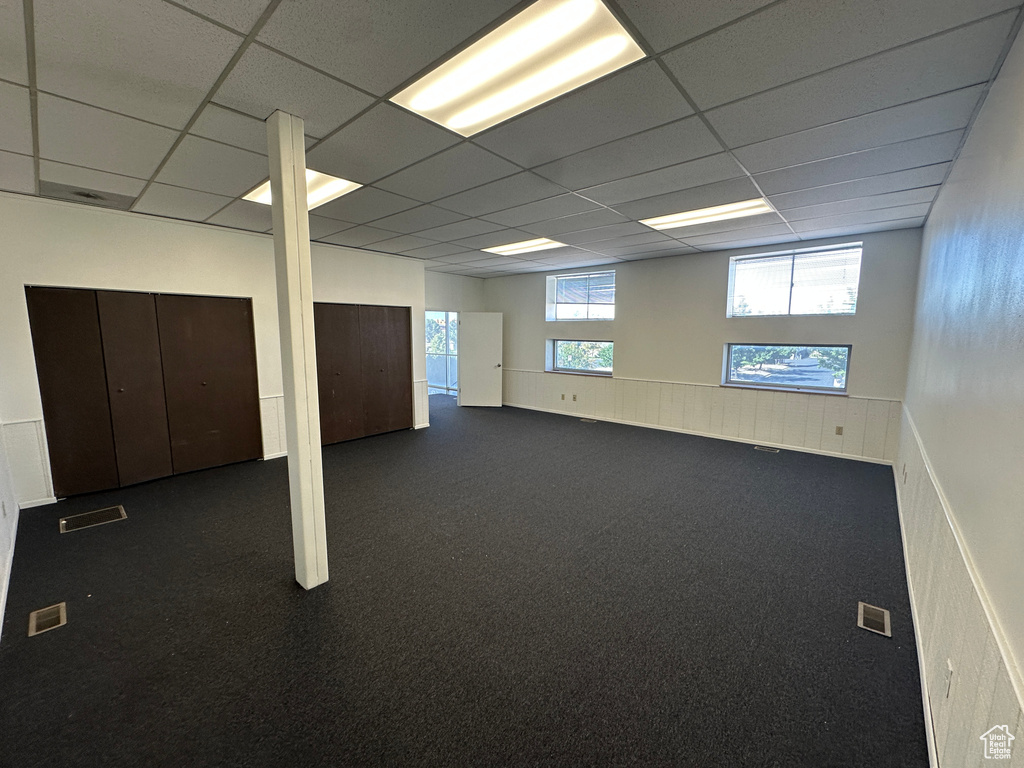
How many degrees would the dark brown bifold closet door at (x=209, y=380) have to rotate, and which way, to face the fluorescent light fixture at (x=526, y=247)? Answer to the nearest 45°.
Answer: approximately 90° to its left

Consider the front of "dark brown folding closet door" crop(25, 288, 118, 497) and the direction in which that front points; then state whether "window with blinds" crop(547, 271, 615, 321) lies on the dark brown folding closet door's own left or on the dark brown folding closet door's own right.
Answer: on the dark brown folding closet door's own left

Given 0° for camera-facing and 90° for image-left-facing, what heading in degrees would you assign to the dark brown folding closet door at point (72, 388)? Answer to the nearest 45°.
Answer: approximately 0°

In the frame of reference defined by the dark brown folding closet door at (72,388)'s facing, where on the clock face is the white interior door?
The white interior door is roughly at 9 o'clock from the dark brown folding closet door.

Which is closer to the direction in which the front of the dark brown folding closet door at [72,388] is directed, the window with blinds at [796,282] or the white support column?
the white support column

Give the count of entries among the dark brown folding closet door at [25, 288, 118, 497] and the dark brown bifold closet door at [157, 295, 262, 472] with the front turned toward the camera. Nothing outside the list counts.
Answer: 2

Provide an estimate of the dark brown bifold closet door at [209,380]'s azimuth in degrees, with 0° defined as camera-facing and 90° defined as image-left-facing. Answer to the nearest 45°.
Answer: approximately 0°

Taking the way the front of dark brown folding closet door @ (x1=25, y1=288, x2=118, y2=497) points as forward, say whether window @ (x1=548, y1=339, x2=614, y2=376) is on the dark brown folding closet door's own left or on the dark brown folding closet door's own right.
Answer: on the dark brown folding closet door's own left

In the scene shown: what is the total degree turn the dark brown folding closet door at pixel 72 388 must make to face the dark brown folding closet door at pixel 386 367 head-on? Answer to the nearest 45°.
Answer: approximately 90° to its left

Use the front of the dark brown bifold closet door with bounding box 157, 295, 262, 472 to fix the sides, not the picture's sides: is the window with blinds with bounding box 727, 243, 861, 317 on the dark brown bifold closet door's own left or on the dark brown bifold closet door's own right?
on the dark brown bifold closet door's own left

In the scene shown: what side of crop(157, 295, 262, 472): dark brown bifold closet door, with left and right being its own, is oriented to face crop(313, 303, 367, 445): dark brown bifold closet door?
left
